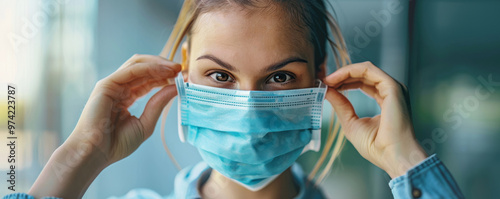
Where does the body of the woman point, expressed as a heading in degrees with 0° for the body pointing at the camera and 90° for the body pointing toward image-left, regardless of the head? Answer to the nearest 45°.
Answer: approximately 0°
